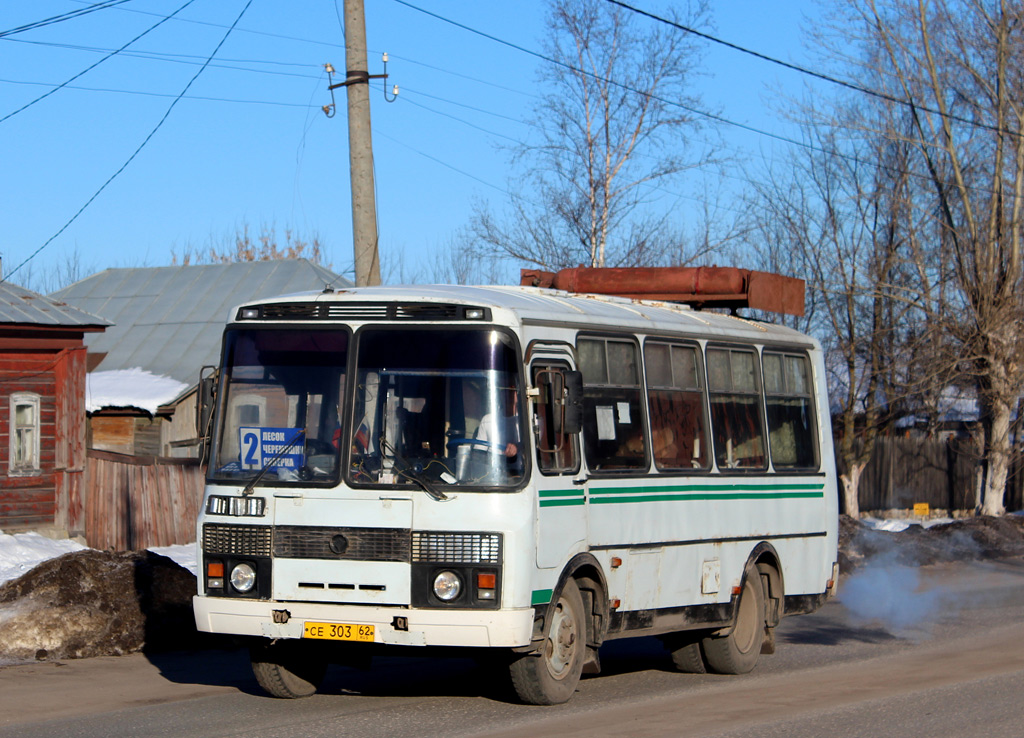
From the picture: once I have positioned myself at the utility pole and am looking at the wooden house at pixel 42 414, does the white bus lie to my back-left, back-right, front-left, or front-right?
back-left

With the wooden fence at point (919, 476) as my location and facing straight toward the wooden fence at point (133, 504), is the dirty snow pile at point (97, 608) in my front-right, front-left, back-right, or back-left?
front-left

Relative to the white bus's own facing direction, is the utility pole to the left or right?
on its right

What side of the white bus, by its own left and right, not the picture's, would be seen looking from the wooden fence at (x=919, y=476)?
back

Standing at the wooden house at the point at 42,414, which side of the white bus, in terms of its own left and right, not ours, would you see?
right

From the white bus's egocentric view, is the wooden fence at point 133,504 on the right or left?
on its right

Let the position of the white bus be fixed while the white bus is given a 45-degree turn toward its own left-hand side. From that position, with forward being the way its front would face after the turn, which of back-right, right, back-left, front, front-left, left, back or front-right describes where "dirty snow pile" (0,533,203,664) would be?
back-right

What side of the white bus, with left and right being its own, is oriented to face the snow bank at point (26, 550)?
right

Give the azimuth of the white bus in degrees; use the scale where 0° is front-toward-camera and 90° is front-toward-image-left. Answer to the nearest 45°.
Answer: approximately 45°

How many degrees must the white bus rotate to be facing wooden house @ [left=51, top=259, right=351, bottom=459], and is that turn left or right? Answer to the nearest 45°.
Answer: approximately 135° to its right
